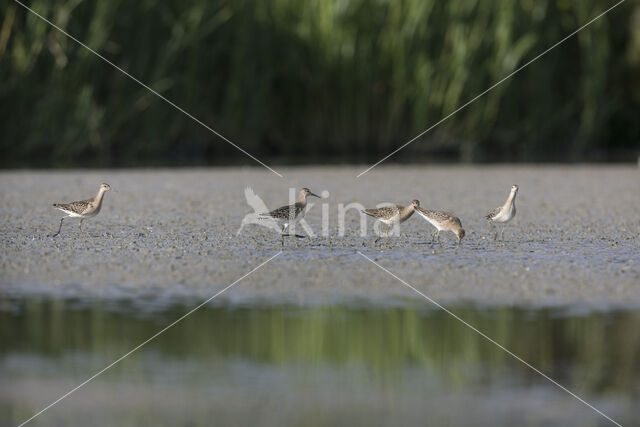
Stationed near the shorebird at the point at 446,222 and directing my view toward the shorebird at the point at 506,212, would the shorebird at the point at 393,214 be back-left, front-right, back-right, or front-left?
back-left

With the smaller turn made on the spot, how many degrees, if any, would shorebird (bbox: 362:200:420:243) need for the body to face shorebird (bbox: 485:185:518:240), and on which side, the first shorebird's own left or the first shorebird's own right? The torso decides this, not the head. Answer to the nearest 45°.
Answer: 0° — it already faces it

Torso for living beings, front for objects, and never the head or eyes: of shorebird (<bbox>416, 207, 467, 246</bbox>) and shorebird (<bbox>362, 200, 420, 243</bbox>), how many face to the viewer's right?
2

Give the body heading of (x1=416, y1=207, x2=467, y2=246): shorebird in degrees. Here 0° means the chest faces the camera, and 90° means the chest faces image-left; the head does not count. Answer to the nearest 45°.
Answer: approximately 270°

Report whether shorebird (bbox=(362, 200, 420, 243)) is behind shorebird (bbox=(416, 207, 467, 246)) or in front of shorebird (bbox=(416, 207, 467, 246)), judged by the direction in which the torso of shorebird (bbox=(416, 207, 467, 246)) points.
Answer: behind

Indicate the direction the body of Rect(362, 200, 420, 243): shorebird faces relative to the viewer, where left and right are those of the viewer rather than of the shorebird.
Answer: facing to the right of the viewer
